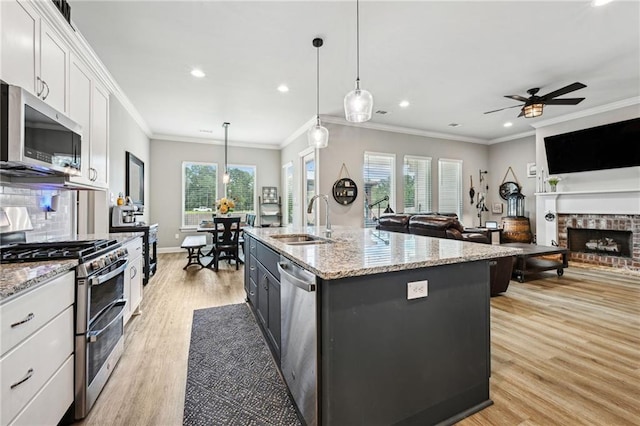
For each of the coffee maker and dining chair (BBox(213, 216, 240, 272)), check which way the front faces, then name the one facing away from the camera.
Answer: the dining chair

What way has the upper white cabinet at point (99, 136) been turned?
to the viewer's right

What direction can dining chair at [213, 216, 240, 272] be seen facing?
away from the camera

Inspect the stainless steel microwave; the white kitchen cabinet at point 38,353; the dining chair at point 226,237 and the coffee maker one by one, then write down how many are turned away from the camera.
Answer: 1

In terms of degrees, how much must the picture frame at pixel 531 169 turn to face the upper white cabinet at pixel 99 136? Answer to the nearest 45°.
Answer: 0° — it already faces it

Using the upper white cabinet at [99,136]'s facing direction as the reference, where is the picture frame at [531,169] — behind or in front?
in front

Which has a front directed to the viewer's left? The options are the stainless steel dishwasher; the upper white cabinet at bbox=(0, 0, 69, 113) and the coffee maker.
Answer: the stainless steel dishwasher

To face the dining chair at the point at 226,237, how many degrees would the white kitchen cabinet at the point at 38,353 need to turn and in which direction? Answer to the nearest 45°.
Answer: approximately 90° to its left

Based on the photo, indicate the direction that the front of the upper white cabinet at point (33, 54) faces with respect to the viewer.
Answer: facing the viewer and to the right of the viewer

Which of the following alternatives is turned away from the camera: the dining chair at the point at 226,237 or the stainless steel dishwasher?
the dining chair

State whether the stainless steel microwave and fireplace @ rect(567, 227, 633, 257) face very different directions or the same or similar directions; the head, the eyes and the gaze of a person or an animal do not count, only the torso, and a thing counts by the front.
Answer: very different directions

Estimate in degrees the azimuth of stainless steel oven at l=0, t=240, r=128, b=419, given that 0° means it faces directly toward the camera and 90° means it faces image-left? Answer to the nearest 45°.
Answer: approximately 315°

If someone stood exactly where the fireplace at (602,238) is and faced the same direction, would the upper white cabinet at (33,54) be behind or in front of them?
in front
